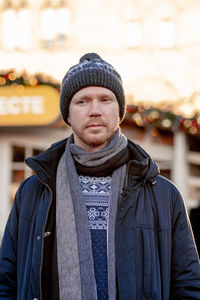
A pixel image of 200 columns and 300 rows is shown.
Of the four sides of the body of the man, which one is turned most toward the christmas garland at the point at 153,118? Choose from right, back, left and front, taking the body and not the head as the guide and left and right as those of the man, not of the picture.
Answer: back

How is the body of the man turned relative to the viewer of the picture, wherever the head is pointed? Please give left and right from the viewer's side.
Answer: facing the viewer

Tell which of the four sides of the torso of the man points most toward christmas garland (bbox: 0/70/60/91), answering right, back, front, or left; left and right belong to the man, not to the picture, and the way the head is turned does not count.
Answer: back
